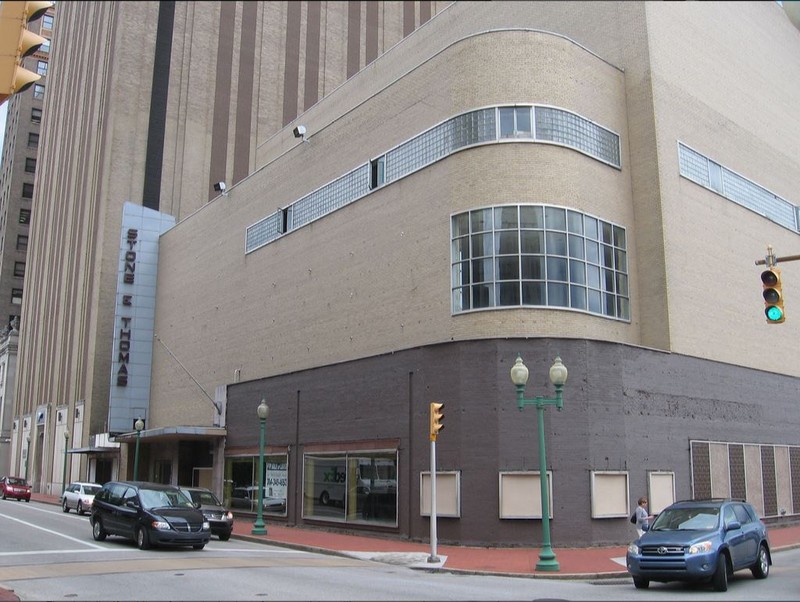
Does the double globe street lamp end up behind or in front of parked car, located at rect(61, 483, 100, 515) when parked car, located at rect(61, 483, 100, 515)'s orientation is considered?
in front

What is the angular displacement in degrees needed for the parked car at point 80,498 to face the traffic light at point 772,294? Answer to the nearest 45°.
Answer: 0° — it already faces it

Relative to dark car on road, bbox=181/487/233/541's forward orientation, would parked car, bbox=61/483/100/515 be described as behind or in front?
behind

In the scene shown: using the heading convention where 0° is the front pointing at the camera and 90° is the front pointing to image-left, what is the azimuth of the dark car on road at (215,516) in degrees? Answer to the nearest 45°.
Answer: approximately 315°

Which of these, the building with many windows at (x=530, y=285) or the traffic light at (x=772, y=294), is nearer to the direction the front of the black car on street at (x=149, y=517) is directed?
the traffic light

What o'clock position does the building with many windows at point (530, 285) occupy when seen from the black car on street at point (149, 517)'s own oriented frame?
The building with many windows is roughly at 10 o'clock from the black car on street.

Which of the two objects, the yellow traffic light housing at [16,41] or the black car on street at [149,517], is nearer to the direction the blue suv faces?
the yellow traffic light housing
